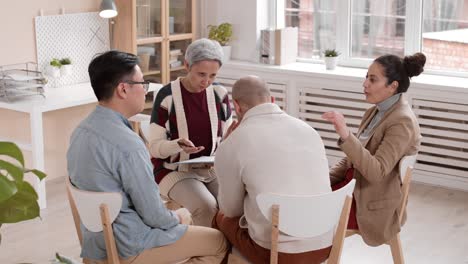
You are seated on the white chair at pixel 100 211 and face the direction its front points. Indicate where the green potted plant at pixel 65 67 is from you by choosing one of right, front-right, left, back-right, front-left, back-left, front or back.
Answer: front-left

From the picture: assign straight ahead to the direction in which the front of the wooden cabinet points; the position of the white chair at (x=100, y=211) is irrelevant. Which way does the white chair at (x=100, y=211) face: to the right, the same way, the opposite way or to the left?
to the left

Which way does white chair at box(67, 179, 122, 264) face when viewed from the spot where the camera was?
facing away from the viewer and to the right of the viewer

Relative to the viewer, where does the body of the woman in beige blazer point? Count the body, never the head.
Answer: to the viewer's left

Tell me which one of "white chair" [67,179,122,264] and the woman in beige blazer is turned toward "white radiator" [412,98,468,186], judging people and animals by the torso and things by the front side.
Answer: the white chair

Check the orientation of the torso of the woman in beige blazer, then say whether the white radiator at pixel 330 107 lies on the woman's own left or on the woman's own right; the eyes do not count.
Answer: on the woman's own right

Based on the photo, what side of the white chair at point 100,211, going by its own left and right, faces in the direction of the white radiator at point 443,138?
front

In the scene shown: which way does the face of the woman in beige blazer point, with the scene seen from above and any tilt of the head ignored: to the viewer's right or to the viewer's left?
to the viewer's left

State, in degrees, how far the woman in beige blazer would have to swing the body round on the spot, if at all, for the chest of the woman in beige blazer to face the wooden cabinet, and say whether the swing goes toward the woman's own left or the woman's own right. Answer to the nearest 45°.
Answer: approximately 45° to the woman's own right

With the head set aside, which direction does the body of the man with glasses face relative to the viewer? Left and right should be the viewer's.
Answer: facing away from the viewer and to the right of the viewer

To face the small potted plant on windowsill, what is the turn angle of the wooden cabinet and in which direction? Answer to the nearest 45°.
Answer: approximately 45° to its left

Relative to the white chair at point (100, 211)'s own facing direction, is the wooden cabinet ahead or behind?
ahead

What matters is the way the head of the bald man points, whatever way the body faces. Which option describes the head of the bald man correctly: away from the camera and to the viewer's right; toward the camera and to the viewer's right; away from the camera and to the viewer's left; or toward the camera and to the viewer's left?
away from the camera and to the viewer's left
